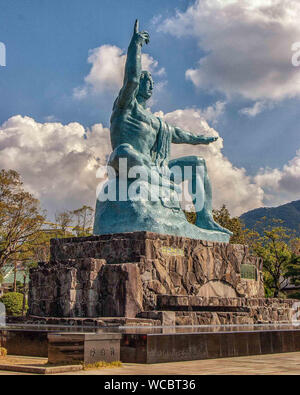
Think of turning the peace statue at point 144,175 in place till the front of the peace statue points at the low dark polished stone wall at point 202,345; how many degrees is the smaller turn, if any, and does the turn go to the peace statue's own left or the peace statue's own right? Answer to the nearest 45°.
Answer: approximately 45° to the peace statue's own right

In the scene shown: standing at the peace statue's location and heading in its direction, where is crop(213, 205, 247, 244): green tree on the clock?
The green tree is roughly at 8 o'clock from the peace statue.

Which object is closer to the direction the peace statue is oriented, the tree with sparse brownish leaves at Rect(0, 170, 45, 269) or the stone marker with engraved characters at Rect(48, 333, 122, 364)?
the stone marker with engraved characters

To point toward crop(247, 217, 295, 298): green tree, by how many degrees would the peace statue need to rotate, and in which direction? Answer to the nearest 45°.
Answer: approximately 90° to its left

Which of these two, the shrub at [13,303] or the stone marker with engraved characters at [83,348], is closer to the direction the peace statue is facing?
the stone marker with engraved characters

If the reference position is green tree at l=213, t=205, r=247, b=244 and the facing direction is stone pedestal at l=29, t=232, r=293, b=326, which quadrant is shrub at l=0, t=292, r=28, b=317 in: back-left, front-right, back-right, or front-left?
front-right

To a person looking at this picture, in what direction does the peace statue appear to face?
facing the viewer and to the right of the viewer

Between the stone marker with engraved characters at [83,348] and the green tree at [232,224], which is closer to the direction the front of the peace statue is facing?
the stone marker with engraved characters

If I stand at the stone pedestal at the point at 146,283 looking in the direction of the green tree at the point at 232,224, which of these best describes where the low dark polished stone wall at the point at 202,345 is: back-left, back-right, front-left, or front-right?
back-right
